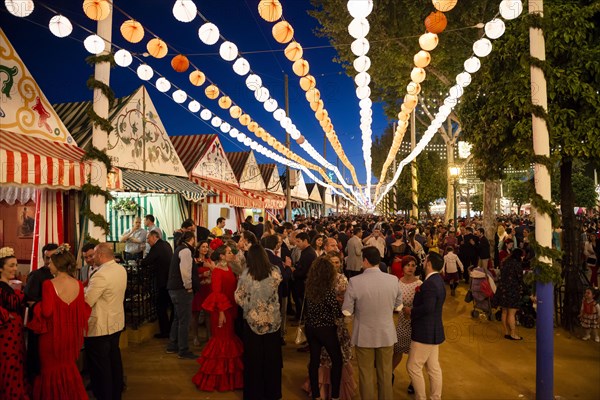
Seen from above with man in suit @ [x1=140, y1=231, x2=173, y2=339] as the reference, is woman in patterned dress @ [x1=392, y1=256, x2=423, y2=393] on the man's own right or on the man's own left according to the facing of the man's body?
on the man's own left

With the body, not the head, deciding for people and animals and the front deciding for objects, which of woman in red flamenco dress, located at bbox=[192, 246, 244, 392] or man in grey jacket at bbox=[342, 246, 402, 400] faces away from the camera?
the man in grey jacket

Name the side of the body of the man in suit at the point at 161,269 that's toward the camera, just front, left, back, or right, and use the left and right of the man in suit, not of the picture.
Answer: left

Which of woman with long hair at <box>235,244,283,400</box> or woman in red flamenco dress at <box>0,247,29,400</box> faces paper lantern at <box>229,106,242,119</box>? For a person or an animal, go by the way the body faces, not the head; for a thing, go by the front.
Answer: the woman with long hair

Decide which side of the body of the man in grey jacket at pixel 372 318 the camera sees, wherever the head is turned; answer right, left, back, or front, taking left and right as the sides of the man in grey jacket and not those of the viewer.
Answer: back

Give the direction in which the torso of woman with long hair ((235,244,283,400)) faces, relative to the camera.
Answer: away from the camera

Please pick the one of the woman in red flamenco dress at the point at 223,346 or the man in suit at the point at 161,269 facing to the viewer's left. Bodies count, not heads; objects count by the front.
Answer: the man in suit

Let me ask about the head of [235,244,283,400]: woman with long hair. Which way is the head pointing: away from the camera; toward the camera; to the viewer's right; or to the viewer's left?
away from the camera
